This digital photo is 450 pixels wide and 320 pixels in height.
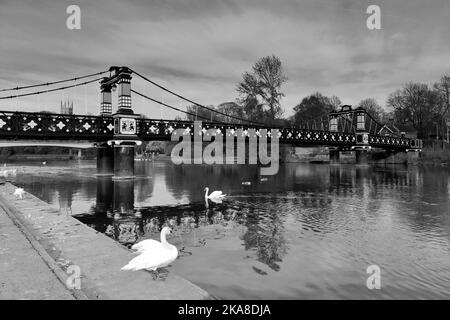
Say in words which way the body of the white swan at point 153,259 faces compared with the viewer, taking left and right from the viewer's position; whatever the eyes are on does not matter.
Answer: facing to the right of the viewer
